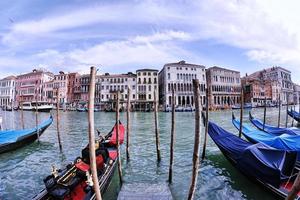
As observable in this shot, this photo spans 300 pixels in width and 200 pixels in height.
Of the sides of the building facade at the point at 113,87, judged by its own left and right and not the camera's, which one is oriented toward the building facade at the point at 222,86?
left

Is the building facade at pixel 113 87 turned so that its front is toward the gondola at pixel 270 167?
yes

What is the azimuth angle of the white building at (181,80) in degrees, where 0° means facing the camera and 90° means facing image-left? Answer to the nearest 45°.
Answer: approximately 0°

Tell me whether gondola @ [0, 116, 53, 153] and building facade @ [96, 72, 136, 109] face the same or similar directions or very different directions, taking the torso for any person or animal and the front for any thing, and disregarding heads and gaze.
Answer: very different directions

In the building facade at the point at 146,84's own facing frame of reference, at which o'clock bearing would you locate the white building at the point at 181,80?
The white building is roughly at 9 o'clock from the building facade.

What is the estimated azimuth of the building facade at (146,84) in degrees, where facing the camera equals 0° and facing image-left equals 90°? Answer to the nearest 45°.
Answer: approximately 0°

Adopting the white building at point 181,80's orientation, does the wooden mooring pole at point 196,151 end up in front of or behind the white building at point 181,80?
in front
